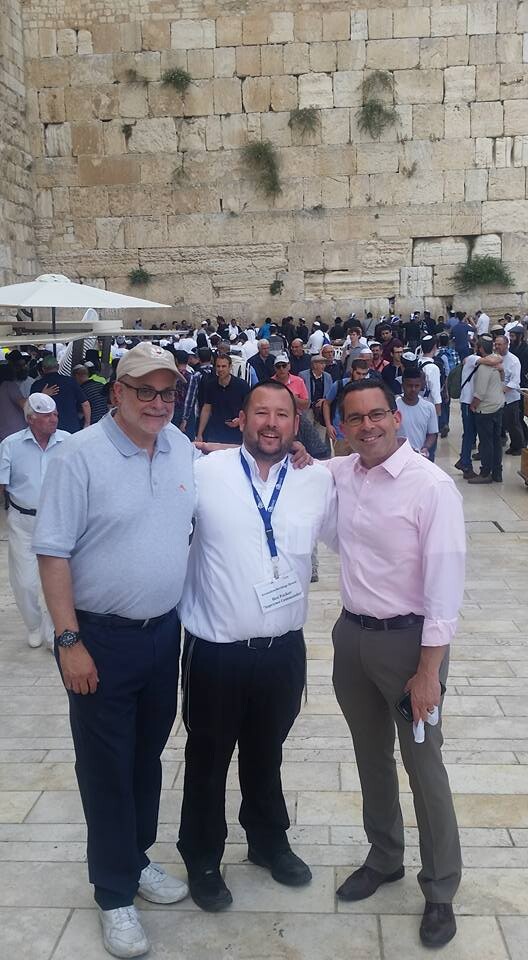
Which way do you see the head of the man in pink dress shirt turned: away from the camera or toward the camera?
toward the camera

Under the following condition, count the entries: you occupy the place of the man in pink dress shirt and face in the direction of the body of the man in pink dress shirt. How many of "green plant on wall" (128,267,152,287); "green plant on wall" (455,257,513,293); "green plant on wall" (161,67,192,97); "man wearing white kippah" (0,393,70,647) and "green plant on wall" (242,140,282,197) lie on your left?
0

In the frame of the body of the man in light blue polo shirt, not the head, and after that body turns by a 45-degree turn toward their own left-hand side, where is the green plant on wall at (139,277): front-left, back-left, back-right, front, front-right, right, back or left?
left

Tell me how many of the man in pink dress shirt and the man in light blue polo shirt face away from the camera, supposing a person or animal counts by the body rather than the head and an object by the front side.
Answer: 0

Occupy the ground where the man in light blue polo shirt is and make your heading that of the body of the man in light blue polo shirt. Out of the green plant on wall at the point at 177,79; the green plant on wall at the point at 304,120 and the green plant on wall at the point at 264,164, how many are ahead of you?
0

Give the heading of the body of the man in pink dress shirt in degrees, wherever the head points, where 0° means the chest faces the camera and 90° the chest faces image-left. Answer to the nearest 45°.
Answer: approximately 45°

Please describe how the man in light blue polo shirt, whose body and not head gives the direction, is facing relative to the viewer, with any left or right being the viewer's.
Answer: facing the viewer and to the right of the viewer

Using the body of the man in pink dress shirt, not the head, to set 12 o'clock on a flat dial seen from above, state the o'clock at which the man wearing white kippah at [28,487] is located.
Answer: The man wearing white kippah is roughly at 3 o'clock from the man in pink dress shirt.

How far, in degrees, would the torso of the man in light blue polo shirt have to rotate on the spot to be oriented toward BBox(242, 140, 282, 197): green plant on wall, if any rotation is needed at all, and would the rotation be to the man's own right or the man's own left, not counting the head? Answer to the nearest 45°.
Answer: approximately 135° to the man's own left

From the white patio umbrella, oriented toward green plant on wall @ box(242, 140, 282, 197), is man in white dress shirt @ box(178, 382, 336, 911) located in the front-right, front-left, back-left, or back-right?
back-right

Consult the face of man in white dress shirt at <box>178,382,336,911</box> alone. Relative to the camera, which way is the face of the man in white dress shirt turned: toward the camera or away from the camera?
toward the camera

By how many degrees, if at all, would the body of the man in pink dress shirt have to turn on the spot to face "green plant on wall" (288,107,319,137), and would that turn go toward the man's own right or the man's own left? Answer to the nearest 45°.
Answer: approximately 135° to the man's own right

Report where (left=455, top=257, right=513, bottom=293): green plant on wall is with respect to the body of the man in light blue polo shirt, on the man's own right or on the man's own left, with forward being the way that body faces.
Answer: on the man's own left

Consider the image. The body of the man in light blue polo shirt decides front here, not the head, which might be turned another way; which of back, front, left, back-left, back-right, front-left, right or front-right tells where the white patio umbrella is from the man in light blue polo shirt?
back-left

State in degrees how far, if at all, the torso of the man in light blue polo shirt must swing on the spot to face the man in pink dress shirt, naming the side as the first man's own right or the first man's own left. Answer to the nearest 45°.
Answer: approximately 45° to the first man's own left

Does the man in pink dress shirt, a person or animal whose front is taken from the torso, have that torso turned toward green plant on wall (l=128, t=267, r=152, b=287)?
no
